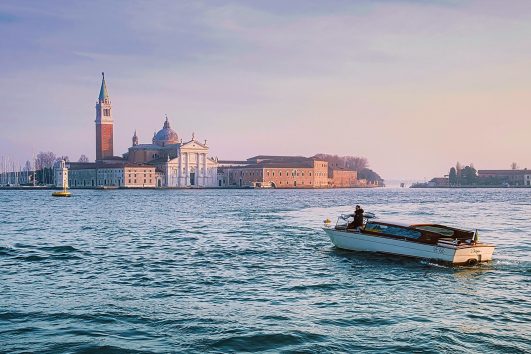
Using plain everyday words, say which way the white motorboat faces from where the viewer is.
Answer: facing away from the viewer and to the left of the viewer
